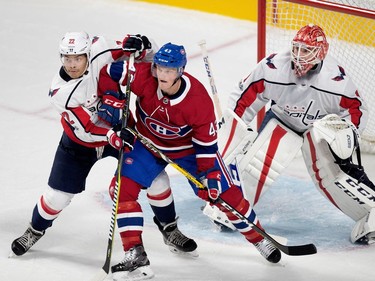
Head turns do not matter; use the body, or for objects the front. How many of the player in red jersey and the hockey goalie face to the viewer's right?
0

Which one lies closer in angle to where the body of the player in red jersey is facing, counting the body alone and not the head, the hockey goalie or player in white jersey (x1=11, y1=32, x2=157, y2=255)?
the player in white jersey

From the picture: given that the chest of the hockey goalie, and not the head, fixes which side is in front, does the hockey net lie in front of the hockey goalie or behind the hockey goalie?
behind

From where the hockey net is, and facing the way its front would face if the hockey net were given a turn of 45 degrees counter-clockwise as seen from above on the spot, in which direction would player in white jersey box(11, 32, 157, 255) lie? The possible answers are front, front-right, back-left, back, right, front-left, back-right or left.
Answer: front-right

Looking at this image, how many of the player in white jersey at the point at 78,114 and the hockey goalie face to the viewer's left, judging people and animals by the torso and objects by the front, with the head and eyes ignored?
0

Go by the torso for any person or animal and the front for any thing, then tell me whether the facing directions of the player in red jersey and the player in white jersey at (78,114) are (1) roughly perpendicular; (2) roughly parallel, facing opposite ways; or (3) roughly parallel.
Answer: roughly perpendicular

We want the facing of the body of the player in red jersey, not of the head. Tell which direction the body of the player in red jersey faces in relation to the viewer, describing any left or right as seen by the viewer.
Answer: facing the viewer and to the left of the viewer

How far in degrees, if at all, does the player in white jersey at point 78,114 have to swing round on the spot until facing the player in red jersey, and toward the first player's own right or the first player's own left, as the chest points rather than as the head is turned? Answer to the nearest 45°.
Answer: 0° — they already face them

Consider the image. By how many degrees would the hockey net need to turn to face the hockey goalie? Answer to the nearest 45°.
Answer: approximately 45° to its left

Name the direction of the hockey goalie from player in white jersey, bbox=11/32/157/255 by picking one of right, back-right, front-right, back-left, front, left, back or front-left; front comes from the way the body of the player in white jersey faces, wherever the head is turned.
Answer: front-left

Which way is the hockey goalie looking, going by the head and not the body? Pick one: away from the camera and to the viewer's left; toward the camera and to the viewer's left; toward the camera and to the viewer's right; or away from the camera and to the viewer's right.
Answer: toward the camera and to the viewer's left
